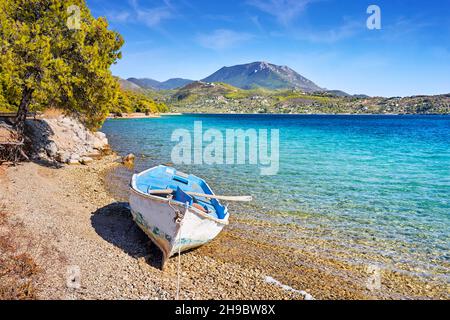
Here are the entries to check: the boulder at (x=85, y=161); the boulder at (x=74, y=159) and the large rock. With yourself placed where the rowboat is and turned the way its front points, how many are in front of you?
0

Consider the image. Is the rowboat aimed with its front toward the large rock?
no

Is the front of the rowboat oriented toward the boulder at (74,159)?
no

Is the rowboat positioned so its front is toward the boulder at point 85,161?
no

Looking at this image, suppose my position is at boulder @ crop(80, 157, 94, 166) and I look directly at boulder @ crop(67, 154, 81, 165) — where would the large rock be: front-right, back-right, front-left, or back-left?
front-right

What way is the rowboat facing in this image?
toward the camera
